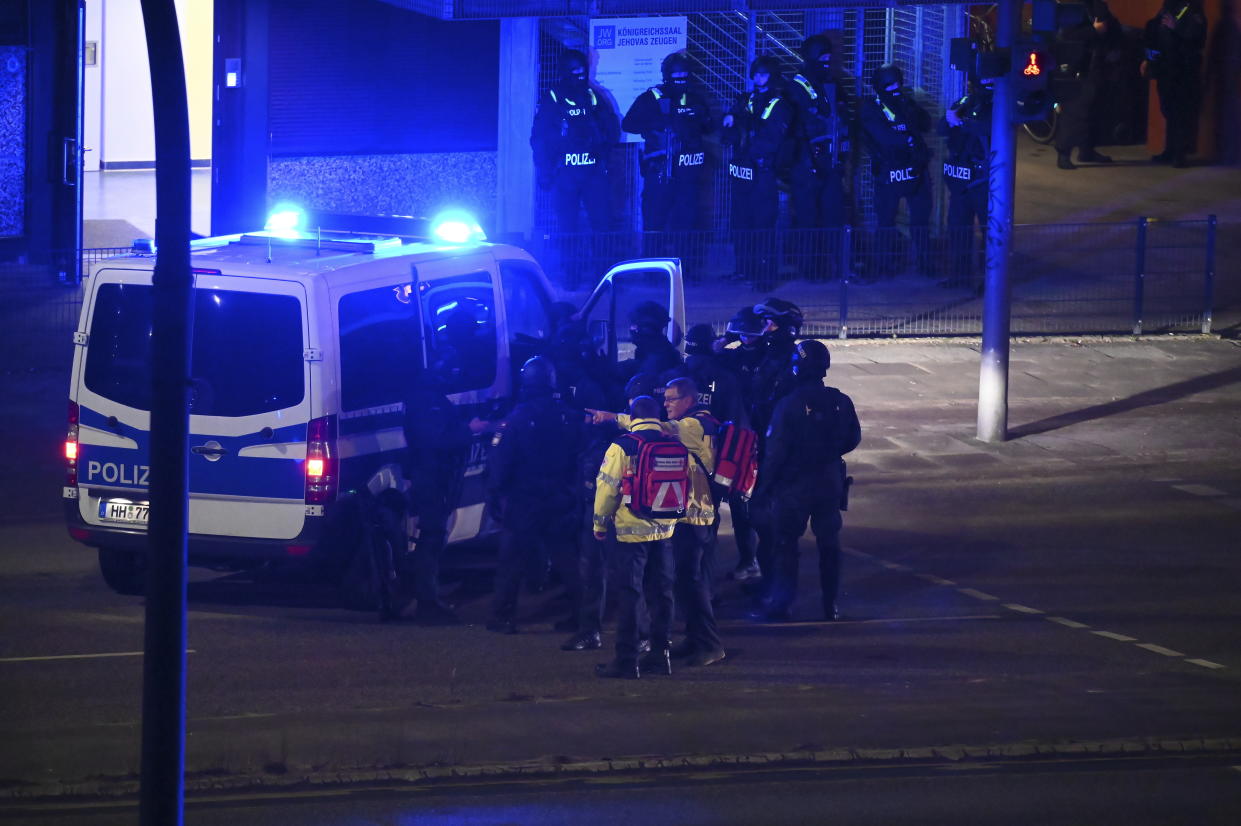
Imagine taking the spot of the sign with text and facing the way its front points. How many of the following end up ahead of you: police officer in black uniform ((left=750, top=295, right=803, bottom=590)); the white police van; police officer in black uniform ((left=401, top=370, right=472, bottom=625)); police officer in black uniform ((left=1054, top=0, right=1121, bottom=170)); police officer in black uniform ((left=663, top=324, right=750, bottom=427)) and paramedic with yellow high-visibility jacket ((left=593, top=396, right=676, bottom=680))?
5

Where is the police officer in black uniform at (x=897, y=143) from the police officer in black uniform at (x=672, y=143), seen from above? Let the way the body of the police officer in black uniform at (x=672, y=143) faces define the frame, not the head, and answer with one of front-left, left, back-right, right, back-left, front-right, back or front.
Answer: left

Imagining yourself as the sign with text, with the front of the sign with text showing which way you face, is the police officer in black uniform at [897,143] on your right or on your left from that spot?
on your left

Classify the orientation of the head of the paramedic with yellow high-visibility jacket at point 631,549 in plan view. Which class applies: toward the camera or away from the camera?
away from the camera

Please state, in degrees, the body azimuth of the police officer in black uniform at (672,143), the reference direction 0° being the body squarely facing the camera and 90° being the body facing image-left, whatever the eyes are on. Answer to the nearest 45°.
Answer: approximately 0°

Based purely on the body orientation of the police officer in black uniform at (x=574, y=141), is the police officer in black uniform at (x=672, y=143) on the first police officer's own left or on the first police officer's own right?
on the first police officer's own left

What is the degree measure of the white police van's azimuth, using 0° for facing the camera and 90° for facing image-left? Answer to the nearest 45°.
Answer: approximately 225°

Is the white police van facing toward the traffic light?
yes

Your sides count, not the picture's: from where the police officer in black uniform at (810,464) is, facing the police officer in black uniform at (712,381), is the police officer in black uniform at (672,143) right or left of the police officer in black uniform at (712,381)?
right

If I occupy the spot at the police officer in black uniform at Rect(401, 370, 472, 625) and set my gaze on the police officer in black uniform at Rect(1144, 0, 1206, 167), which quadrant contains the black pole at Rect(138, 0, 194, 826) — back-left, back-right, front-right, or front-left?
back-right

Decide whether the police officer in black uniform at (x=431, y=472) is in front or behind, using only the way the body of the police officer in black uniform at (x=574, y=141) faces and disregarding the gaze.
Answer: in front
